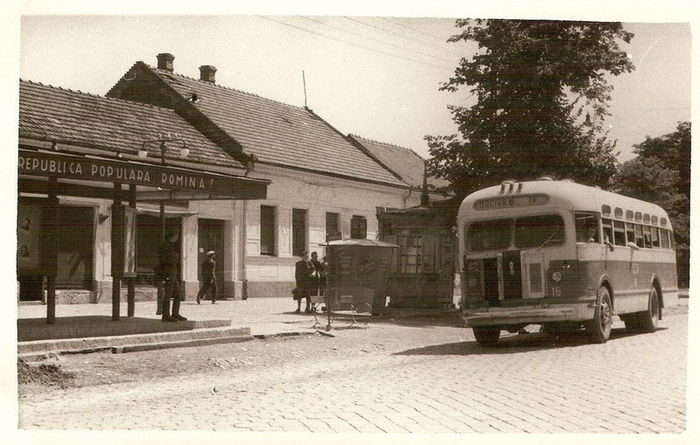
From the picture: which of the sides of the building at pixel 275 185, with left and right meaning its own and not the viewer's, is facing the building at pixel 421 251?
left

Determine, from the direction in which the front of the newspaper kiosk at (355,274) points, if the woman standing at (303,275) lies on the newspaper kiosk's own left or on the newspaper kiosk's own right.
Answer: on the newspaper kiosk's own right

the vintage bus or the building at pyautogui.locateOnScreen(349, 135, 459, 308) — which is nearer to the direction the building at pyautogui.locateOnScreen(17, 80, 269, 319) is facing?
the vintage bus

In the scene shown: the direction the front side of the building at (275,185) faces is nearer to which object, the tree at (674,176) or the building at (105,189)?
the tree

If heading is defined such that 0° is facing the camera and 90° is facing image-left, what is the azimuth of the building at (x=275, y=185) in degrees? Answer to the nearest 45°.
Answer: approximately 315°

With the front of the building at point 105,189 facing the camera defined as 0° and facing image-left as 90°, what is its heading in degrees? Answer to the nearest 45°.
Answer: approximately 315°

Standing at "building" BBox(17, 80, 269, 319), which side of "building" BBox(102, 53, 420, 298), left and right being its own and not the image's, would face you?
right

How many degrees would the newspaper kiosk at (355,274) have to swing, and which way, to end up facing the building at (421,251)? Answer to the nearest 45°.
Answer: approximately 135° to its left
